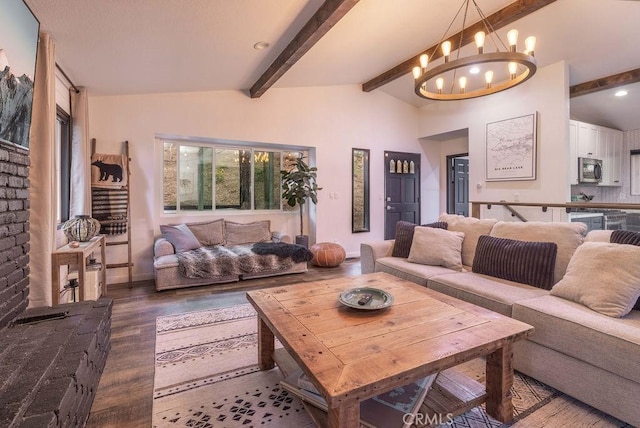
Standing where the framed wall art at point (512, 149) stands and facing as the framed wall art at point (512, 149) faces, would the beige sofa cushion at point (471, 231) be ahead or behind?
ahead

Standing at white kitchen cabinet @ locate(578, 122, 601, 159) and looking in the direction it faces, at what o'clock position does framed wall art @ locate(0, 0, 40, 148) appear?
The framed wall art is roughly at 2 o'clock from the white kitchen cabinet.

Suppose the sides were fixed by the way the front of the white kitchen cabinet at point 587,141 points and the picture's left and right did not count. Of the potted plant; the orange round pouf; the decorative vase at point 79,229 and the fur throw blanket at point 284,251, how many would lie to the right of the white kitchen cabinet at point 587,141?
4

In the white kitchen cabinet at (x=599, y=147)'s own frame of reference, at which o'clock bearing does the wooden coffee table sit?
The wooden coffee table is roughly at 2 o'clock from the white kitchen cabinet.

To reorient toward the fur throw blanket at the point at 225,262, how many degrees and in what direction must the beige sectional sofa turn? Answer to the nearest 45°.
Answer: approximately 45° to its right

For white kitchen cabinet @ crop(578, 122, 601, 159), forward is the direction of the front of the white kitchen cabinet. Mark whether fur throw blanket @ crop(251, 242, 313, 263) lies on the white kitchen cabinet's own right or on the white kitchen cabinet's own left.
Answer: on the white kitchen cabinet's own right

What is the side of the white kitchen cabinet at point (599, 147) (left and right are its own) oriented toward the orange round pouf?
right

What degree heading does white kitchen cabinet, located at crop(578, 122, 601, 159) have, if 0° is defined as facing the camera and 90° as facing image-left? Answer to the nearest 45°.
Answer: approximately 315°

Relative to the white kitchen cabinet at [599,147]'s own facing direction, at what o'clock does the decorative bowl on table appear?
The decorative bowl on table is roughly at 2 o'clock from the white kitchen cabinet.

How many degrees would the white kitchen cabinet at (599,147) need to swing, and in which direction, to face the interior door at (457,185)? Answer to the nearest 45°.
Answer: approximately 135° to its right

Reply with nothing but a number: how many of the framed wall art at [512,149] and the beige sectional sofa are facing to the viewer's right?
0

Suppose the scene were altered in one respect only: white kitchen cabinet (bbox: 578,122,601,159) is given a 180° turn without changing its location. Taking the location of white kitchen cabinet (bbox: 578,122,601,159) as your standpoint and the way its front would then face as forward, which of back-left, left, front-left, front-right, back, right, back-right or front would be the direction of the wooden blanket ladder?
left

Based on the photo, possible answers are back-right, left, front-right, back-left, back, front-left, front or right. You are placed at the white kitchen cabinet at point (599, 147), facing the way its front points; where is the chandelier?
front-right
